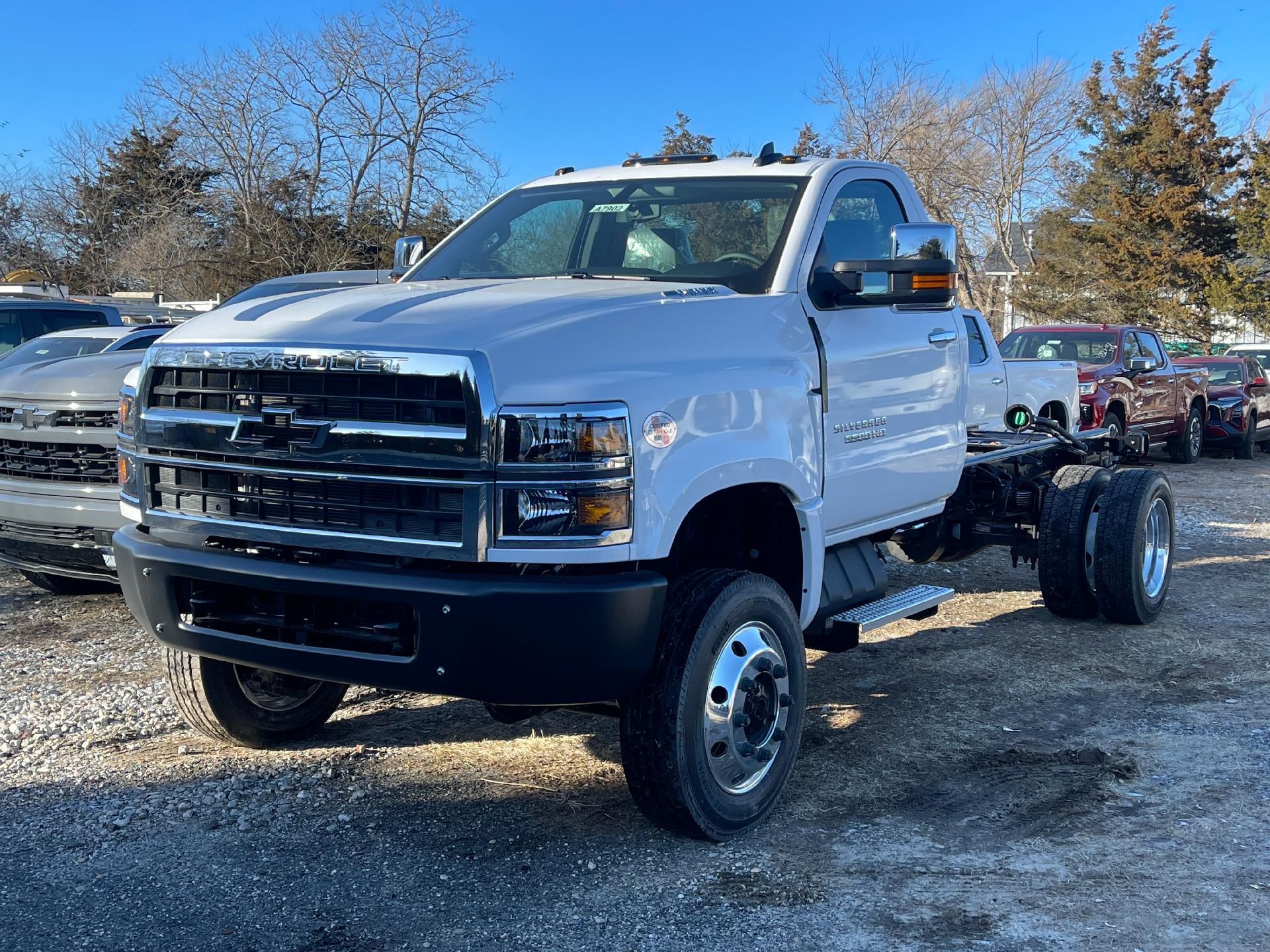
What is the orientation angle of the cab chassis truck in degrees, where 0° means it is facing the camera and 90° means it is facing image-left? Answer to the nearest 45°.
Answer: approximately 45°

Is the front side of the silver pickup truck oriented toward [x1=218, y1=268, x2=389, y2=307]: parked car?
no

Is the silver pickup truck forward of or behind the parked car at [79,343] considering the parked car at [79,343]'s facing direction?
forward

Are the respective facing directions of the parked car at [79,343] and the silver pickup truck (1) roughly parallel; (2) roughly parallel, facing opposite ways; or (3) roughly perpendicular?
roughly parallel

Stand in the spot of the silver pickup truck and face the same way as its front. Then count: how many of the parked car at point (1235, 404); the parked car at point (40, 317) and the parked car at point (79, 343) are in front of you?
0

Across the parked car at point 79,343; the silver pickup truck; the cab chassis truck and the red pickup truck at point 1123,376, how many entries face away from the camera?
0

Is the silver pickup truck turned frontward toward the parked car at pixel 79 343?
no

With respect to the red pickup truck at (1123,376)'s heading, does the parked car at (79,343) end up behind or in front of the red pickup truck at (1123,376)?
in front

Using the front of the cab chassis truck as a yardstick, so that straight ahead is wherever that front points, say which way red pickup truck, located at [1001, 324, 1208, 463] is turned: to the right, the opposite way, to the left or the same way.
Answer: the same way

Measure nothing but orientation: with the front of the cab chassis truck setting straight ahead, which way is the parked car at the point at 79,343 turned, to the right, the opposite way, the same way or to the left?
the same way

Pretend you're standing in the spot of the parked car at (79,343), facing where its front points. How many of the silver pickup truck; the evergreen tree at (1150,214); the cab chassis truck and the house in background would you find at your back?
2

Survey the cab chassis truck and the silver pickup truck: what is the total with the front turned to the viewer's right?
0

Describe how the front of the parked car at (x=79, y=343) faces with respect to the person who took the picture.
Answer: facing the viewer and to the left of the viewer

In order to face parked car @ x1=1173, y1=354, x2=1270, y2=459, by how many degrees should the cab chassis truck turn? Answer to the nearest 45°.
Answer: approximately 180°

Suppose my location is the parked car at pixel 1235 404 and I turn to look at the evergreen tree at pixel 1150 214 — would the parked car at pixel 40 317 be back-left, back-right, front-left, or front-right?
back-left

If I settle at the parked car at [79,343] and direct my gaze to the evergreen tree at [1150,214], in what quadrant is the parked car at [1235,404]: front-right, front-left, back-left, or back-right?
front-right

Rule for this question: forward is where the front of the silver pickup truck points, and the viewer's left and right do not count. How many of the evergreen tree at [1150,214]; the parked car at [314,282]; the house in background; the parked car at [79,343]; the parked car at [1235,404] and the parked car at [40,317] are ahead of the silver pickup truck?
0

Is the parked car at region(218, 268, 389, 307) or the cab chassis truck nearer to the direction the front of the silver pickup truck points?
the cab chassis truck

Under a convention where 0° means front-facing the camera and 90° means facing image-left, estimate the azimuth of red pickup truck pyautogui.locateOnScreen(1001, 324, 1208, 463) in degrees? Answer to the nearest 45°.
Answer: approximately 45°

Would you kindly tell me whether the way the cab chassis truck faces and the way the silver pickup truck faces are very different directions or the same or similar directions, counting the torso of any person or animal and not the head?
same or similar directions
